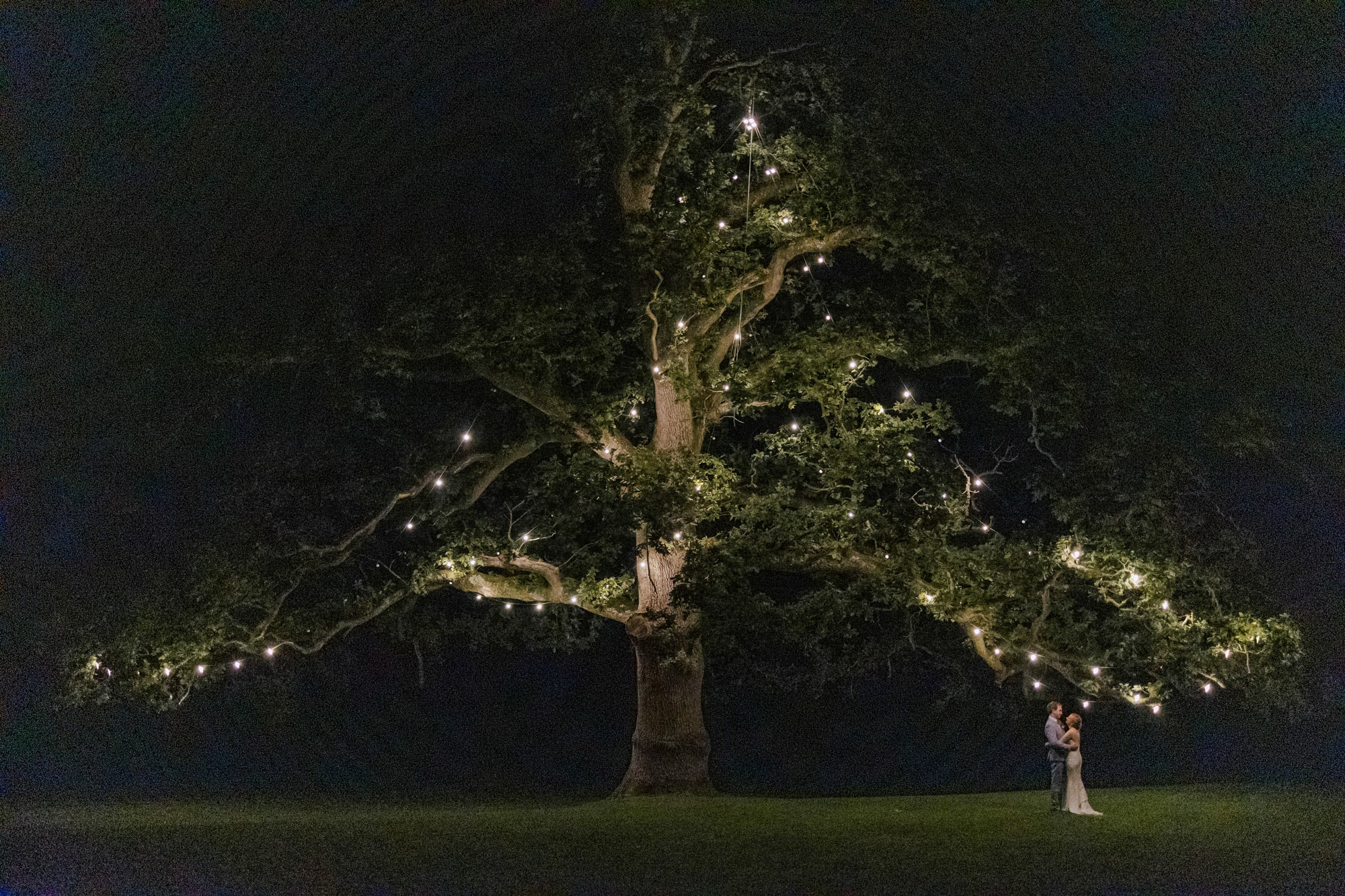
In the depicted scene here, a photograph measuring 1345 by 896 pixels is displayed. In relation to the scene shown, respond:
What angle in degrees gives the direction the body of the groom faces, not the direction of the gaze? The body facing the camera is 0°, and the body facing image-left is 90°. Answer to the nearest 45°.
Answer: approximately 270°

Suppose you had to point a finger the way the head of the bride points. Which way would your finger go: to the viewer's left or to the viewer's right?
to the viewer's left

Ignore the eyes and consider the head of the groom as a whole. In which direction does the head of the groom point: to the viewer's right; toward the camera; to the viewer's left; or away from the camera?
to the viewer's right
